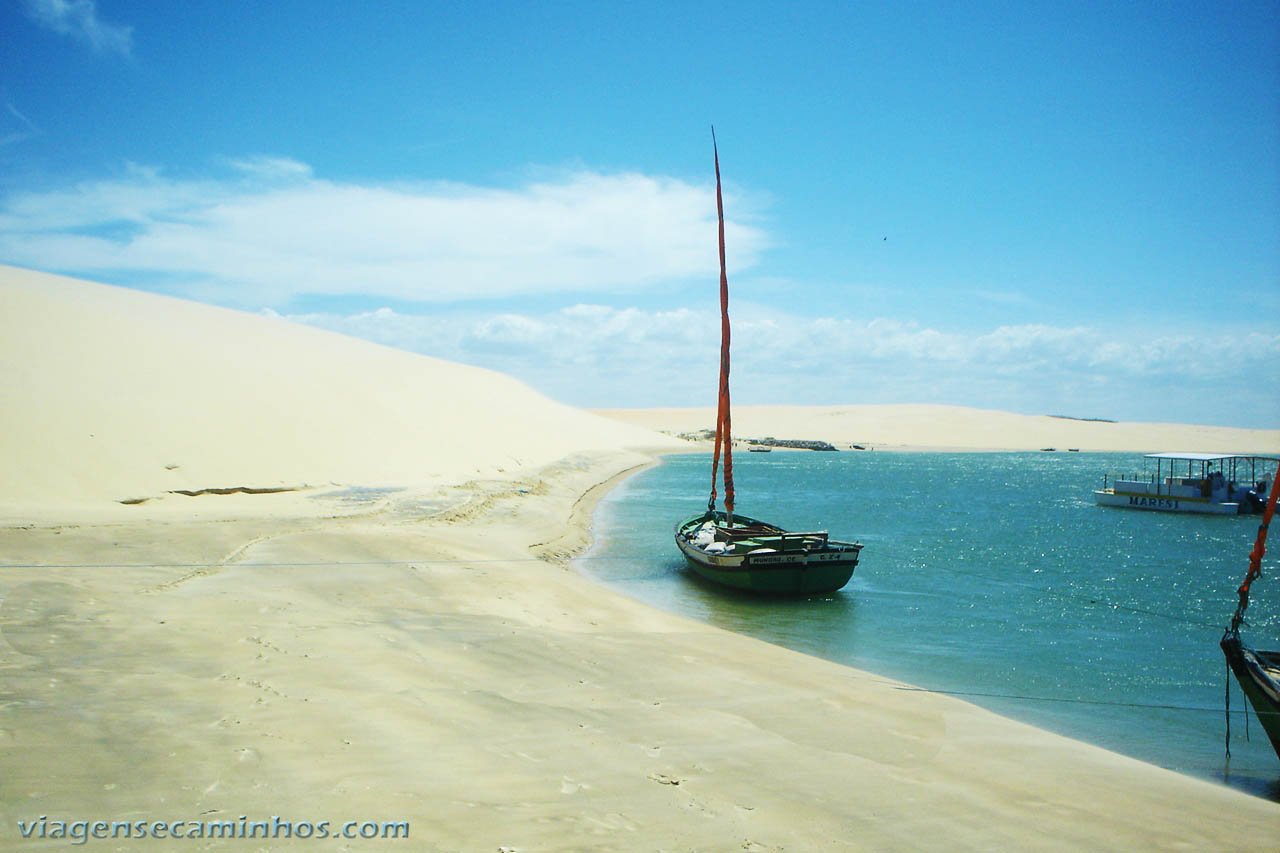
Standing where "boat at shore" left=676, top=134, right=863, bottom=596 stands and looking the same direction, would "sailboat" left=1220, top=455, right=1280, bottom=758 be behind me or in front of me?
behind

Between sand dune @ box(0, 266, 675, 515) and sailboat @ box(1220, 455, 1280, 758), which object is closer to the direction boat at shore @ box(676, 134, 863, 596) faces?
the sand dune

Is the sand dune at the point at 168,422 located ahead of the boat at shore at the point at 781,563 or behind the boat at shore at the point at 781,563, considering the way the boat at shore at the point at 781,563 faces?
ahead

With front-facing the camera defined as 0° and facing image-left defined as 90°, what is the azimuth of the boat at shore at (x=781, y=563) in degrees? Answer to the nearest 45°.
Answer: approximately 135°
